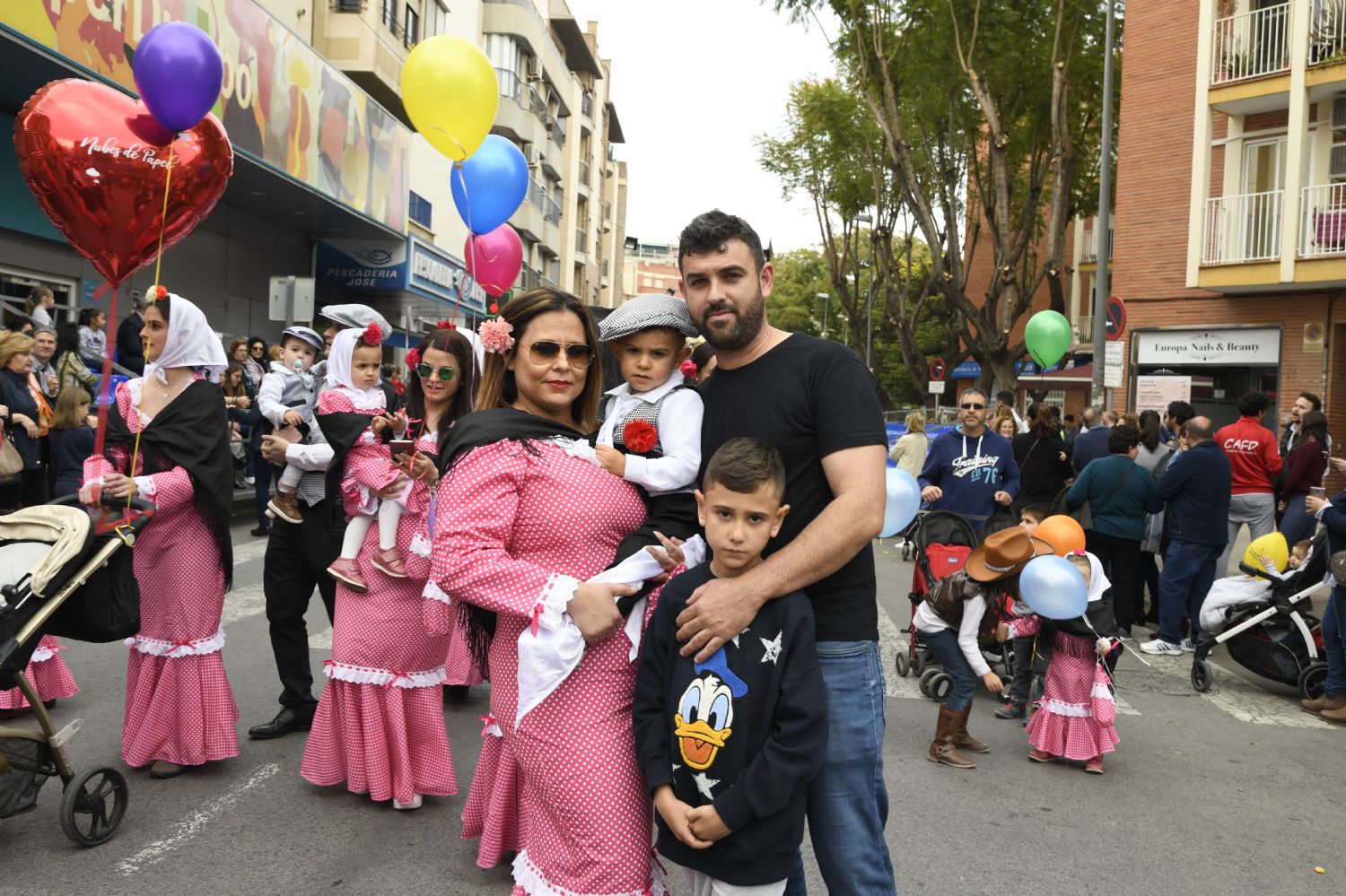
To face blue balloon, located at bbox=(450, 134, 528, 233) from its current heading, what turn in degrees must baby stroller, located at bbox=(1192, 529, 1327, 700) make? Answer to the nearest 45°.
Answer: approximately 45° to its left

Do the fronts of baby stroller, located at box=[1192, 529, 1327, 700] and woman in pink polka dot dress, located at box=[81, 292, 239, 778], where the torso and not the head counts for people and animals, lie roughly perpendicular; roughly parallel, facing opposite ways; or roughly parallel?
roughly perpendicular

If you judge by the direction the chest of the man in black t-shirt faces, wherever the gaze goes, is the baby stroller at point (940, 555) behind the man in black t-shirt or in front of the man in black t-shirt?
behind

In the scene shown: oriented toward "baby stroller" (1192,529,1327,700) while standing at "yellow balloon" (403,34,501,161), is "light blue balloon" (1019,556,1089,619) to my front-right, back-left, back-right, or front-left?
front-right

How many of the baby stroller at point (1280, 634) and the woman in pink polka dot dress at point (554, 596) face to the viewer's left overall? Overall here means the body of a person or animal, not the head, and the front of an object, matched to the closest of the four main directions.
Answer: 1

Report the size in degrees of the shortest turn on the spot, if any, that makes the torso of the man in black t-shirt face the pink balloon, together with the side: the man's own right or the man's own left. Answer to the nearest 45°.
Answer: approximately 90° to the man's own right

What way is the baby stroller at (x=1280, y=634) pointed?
to the viewer's left

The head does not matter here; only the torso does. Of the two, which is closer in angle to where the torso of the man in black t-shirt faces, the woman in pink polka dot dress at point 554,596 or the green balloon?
the woman in pink polka dot dress
